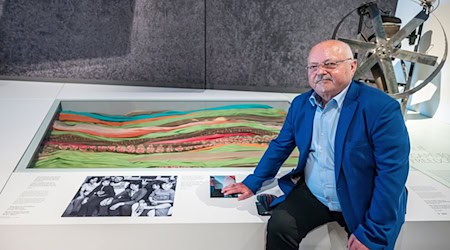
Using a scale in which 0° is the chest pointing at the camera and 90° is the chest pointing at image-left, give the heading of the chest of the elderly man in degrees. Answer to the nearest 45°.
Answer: approximately 45°
